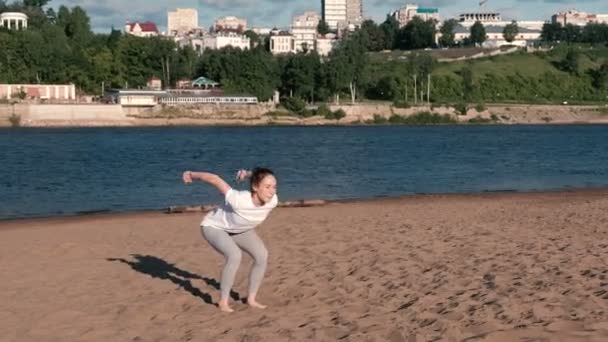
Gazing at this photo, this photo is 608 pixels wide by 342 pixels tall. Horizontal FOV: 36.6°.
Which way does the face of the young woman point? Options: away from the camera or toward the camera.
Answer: toward the camera

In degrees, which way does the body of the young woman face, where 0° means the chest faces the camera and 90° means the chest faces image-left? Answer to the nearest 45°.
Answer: approximately 315°
